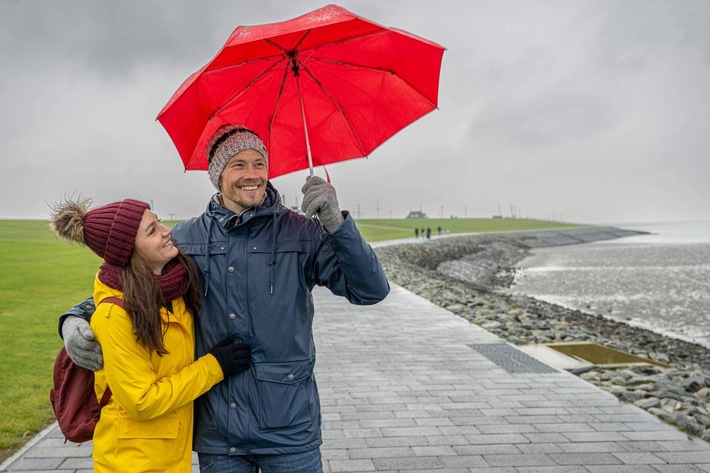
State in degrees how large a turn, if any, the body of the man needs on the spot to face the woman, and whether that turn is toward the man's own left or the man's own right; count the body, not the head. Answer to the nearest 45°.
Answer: approximately 90° to the man's own right

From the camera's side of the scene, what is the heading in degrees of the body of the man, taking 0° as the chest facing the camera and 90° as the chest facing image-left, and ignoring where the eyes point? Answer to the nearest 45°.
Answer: approximately 0°

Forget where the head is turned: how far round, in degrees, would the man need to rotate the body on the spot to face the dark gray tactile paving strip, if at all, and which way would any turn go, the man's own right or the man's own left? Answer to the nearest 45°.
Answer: approximately 135° to the man's own left

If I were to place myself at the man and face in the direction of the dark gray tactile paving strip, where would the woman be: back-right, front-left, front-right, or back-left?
back-left
